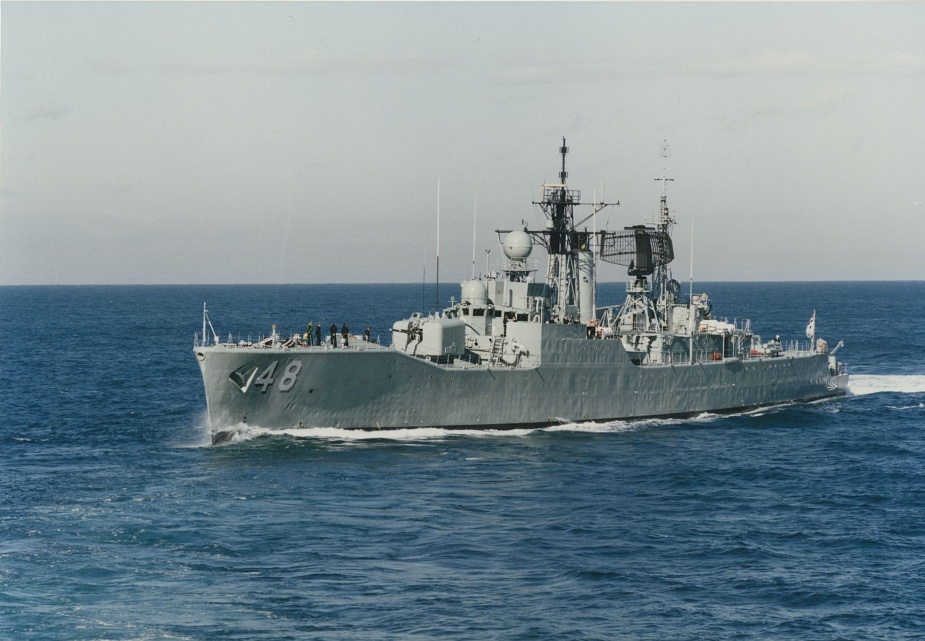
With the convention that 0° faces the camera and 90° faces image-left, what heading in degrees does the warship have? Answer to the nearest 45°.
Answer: approximately 45°
